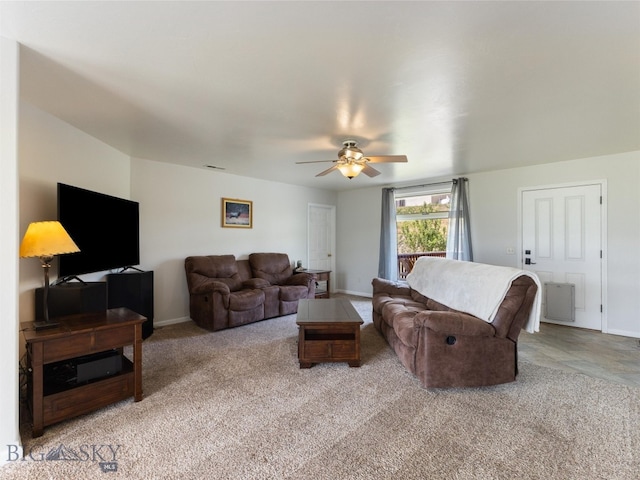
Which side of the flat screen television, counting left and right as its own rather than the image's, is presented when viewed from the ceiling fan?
front

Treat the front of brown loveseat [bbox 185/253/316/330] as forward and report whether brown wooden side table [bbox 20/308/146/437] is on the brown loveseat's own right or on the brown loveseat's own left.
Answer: on the brown loveseat's own right

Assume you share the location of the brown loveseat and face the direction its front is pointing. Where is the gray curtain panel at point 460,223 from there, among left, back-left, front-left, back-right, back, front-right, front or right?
front-left

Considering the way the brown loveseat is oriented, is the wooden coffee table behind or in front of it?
in front

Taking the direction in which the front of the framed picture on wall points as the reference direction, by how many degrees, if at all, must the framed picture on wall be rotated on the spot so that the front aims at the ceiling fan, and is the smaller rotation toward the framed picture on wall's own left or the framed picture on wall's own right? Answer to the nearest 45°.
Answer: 0° — it already faces it

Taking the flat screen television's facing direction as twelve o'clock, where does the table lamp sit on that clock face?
The table lamp is roughly at 2 o'clock from the flat screen television.

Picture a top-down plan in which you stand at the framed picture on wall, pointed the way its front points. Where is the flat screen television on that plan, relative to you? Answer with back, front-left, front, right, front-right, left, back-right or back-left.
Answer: right

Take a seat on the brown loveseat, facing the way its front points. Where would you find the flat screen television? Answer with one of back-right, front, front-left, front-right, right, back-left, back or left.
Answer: right

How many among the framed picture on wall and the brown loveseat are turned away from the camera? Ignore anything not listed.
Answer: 0

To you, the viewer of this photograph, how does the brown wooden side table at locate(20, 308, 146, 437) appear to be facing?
facing the viewer and to the right of the viewer
